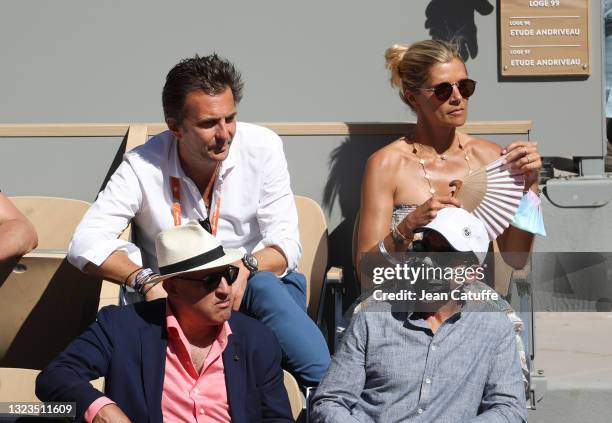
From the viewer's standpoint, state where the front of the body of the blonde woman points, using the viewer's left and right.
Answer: facing the viewer and to the right of the viewer

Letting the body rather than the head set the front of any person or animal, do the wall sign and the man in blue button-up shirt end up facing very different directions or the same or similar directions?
same or similar directions

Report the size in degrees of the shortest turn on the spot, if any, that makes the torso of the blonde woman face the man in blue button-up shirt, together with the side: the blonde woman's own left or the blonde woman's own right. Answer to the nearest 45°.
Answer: approximately 45° to the blonde woman's own right

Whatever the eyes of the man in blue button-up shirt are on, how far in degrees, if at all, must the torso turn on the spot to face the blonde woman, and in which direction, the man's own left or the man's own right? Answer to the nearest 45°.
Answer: approximately 180°

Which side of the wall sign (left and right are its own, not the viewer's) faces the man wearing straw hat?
front

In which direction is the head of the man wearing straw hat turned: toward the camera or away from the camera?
toward the camera

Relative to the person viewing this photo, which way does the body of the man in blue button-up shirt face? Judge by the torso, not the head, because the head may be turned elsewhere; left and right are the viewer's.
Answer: facing the viewer

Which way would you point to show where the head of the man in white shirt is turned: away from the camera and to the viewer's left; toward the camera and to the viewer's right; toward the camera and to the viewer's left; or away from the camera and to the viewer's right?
toward the camera and to the viewer's right

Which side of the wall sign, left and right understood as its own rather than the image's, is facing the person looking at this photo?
front

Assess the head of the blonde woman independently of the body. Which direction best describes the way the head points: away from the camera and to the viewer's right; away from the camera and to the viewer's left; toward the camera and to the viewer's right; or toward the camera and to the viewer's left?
toward the camera and to the viewer's right

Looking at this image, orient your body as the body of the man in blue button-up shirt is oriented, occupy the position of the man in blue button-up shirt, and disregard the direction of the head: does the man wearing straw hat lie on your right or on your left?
on your right

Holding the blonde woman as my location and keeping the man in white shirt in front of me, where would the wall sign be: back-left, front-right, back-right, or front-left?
back-right

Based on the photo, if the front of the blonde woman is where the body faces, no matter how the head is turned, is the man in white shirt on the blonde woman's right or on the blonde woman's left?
on the blonde woman's right

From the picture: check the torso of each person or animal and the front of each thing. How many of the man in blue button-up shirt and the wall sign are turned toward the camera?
2
